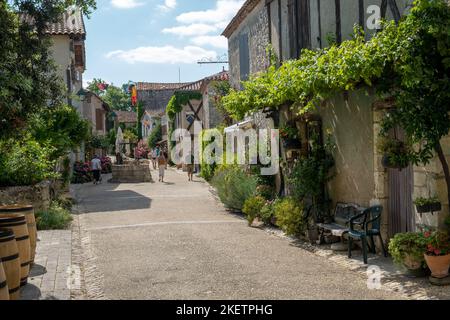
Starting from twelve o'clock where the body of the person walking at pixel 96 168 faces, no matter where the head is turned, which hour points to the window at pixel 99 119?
The window is roughly at 12 o'clock from the person walking.

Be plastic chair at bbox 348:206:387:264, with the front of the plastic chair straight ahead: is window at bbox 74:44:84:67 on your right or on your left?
on your right

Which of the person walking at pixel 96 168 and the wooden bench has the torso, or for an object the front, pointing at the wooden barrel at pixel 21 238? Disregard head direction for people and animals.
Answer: the wooden bench

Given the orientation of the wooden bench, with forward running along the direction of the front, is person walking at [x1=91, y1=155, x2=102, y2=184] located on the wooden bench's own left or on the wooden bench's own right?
on the wooden bench's own right

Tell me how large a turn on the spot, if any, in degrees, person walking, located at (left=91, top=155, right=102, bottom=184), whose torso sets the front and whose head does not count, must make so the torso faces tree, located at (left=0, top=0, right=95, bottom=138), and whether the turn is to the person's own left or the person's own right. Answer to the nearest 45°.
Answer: approximately 180°

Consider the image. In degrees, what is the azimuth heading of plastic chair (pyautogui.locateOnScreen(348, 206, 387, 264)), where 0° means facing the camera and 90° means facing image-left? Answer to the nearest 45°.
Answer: approximately 45°

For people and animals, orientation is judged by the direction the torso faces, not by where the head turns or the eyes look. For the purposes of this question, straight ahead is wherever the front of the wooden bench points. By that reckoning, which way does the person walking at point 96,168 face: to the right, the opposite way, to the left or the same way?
to the right

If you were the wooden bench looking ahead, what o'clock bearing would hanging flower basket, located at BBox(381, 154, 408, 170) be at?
The hanging flower basket is roughly at 10 o'clock from the wooden bench.

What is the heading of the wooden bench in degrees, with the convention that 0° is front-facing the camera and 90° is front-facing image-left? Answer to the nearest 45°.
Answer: approximately 45°

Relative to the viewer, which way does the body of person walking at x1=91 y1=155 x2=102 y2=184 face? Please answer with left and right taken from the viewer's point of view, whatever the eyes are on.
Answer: facing away from the viewer

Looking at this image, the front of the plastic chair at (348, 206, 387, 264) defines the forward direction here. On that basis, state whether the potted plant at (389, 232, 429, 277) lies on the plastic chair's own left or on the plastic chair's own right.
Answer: on the plastic chair's own left

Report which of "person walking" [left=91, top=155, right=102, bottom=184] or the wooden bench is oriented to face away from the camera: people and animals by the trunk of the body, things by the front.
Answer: the person walking

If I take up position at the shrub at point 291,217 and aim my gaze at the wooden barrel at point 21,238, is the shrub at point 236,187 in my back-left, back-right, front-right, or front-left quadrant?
back-right
